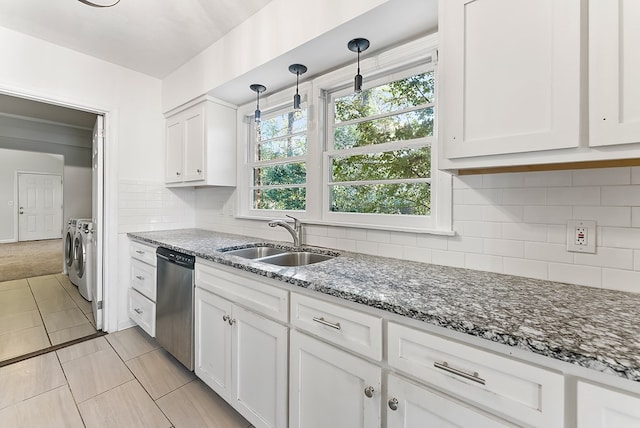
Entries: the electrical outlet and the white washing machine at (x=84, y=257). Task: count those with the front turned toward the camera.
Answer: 1

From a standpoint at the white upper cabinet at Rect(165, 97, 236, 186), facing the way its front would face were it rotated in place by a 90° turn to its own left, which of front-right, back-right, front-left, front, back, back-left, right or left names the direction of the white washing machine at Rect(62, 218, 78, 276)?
back

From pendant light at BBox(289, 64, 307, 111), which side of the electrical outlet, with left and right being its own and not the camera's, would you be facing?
right

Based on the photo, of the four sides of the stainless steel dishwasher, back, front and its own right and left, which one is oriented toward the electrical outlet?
left

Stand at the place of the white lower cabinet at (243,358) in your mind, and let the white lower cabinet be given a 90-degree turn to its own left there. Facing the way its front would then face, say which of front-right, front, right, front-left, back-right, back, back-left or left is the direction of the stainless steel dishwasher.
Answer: back

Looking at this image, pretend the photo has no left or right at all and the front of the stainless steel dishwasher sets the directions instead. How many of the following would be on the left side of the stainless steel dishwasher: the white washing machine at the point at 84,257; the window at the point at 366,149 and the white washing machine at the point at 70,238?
1

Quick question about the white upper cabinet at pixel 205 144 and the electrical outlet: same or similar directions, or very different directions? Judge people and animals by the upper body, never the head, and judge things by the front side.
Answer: same or similar directions

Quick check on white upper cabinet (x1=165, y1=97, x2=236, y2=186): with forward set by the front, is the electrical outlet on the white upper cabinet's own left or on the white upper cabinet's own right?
on the white upper cabinet's own left

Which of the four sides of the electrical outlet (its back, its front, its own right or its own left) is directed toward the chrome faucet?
right

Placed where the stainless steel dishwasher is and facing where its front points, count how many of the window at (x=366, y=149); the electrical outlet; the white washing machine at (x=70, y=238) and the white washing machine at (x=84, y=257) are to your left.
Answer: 2

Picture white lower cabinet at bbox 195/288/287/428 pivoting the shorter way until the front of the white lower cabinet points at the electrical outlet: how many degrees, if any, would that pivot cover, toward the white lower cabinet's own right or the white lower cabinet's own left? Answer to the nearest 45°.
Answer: approximately 90° to the white lower cabinet's own left

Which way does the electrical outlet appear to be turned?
toward the camera

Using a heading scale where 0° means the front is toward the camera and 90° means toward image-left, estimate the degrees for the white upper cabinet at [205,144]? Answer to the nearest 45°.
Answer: approximately 45°

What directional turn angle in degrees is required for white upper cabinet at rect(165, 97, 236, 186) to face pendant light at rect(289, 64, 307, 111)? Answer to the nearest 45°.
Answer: approximately 90° to its left
